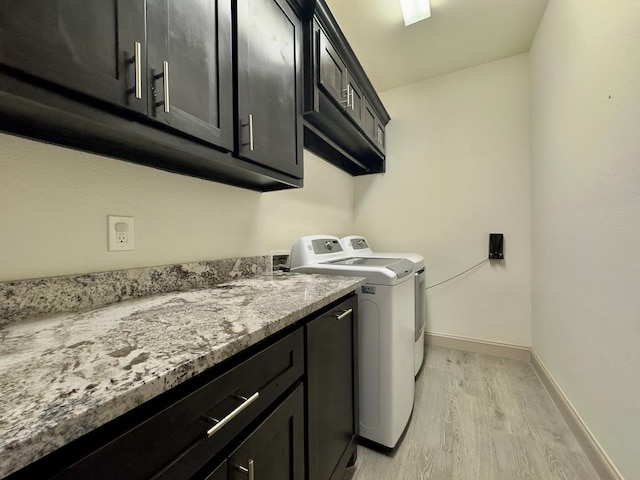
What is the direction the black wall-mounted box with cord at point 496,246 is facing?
toward the camera

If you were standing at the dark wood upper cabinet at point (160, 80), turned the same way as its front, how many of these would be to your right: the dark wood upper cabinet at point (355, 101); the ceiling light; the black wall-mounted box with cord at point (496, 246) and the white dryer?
0

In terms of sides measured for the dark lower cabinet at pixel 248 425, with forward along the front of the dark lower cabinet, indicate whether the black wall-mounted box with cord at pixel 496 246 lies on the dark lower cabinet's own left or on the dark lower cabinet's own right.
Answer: on the dark lower cabinet's own left

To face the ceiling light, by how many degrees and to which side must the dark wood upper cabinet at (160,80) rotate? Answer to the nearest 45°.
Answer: approximately 45° to its left

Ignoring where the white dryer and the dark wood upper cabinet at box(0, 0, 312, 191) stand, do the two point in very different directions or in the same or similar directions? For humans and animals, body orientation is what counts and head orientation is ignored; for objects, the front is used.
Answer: same or similar directions

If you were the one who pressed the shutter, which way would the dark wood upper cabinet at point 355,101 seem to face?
facing to the right of the viewer

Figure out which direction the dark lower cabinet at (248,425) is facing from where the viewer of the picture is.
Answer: facing the viewer and to the right of the viewer

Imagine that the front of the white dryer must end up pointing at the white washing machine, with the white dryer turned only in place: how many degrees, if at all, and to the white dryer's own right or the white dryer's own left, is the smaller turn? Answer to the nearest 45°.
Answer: approximately 90° to the white dryer's own right

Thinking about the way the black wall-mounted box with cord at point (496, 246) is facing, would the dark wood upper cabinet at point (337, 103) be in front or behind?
in front

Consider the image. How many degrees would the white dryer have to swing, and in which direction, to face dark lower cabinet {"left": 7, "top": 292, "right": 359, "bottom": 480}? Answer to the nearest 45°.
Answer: approximately 90° to its right

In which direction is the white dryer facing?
to the viewer's right

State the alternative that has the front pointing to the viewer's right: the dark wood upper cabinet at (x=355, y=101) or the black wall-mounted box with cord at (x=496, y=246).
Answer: the dark wood upper cabinet

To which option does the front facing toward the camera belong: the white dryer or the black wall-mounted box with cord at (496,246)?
the black wall-mounted box with cord
